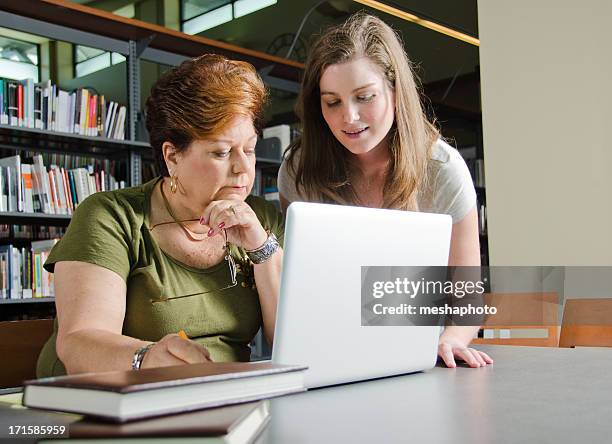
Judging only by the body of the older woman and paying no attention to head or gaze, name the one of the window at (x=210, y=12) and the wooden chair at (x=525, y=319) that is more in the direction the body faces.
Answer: the wooden chair

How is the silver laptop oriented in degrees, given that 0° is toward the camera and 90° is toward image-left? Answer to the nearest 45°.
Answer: approximately 135°

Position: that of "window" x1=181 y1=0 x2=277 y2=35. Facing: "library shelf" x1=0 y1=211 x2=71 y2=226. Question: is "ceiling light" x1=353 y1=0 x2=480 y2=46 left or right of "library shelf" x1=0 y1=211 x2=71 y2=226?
left

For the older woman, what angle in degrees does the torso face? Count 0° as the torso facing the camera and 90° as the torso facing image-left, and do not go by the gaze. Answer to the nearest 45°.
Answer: approximately 315°

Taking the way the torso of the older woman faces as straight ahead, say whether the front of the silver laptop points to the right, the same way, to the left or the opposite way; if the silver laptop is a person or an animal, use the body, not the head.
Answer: the opposite way

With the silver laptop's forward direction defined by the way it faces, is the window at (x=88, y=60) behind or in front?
in front

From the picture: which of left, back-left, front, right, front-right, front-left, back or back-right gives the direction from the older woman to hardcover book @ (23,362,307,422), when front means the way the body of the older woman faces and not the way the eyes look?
front-right

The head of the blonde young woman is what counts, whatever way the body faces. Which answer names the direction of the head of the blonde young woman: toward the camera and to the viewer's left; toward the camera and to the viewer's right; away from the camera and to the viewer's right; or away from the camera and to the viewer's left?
toward the camera and to the viewer's left

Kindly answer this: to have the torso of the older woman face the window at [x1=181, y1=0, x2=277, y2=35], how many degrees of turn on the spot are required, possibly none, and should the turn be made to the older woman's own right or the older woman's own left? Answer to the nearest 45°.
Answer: approximately 135° to the older woman's own left

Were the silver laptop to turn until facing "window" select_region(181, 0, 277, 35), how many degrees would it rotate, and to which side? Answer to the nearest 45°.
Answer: approximately 45° to its right

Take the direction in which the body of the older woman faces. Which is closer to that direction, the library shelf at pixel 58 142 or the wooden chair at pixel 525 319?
the wooden chair
